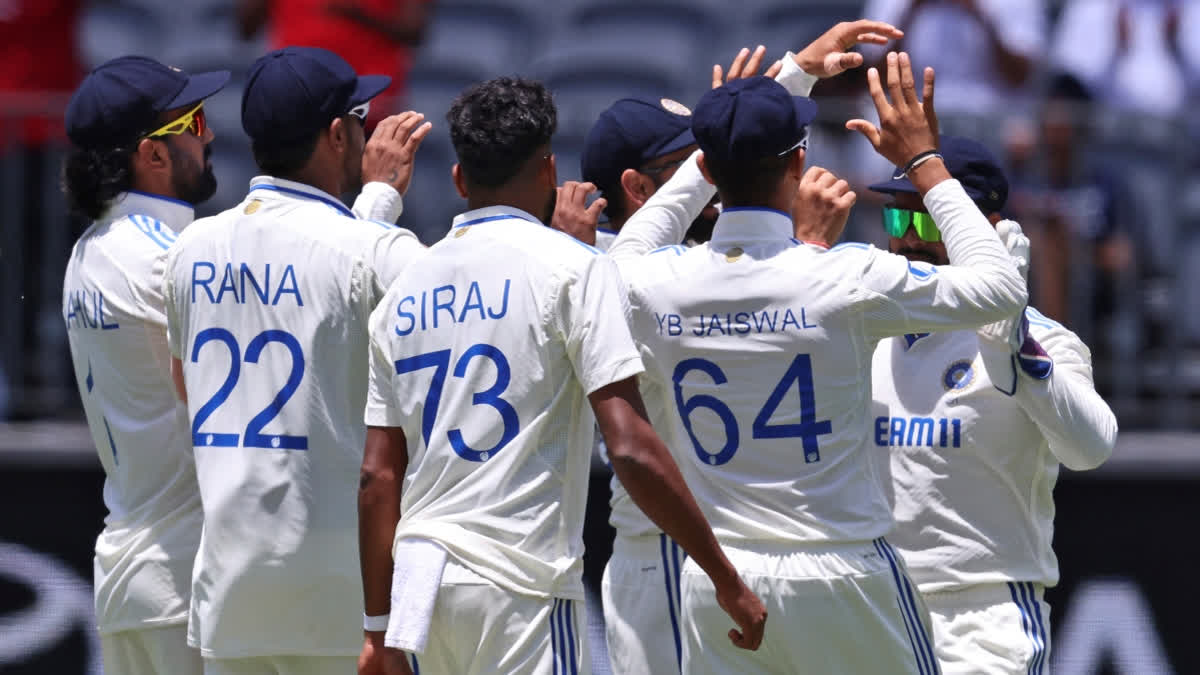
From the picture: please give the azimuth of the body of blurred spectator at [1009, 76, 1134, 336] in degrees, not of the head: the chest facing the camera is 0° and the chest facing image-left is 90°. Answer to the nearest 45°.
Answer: approximately 0°

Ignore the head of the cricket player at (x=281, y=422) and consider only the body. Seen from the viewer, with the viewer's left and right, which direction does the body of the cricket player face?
facing away from the viewer and to the right of the viewer

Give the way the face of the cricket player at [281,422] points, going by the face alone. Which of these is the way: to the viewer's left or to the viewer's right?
to the viewer's right

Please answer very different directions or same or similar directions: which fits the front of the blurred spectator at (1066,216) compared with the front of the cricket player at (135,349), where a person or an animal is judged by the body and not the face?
very different directions

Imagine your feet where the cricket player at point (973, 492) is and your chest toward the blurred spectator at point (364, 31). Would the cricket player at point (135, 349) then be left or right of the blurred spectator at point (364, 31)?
left

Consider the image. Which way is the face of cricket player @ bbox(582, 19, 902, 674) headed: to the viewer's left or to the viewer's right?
to the viewer's right

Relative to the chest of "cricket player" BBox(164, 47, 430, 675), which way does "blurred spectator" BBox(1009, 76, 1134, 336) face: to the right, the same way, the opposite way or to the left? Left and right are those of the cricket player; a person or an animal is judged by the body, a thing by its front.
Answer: the opposite way
